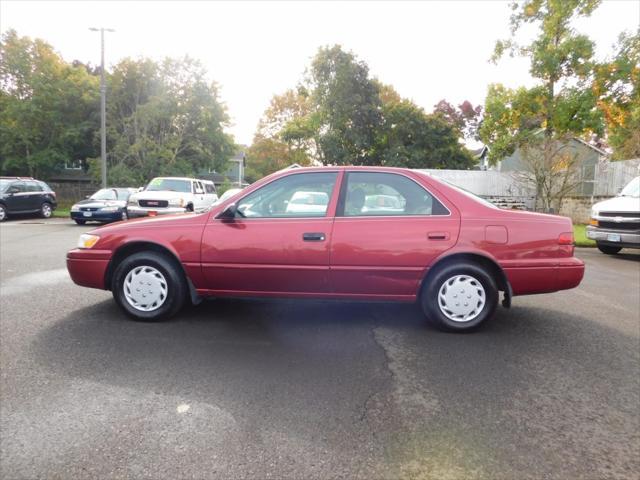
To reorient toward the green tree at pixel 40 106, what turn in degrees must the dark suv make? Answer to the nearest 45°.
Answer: approximately 135° to its right

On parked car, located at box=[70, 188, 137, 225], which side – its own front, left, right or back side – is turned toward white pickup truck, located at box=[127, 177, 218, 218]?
left

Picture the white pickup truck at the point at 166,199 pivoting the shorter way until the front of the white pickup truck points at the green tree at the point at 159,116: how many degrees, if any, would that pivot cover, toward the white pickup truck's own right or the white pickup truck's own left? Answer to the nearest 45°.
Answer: approximately 135° to the white pickup truck's own right

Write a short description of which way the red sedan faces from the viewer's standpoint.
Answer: facing to the left of the viewer

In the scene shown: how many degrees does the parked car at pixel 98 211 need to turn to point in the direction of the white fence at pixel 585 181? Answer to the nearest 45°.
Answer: approximately 135° to its left

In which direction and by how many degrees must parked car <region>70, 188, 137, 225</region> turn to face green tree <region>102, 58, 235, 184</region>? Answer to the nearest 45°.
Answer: approximately 135° to its right

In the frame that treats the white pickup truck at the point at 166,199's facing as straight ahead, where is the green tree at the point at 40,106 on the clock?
The green tree is roughly at 4 o'clock from the white pickup truck.

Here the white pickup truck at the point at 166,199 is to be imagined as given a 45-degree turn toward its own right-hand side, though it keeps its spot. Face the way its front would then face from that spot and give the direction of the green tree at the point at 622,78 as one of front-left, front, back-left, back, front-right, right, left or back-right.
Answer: back

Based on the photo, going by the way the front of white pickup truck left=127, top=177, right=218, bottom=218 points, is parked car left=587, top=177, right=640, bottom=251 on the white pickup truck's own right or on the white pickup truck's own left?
on the white pickup truck's own left

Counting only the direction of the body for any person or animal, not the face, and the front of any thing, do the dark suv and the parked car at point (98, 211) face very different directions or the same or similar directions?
same or similar directions

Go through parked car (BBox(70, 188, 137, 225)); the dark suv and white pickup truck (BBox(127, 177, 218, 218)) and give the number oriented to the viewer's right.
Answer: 0

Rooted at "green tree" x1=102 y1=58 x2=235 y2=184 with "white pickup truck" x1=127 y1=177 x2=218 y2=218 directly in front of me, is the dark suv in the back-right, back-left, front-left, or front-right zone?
front-right

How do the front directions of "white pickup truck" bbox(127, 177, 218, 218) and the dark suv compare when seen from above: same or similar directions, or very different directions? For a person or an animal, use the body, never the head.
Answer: same or similar directions

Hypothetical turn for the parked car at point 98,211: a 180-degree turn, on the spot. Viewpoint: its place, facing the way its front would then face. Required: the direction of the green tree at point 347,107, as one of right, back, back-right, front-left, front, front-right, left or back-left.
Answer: front

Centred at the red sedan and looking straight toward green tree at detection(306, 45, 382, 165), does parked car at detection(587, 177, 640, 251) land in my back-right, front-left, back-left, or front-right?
front-right

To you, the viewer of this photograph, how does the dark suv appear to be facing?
facing the viewer and to the left of the viewer

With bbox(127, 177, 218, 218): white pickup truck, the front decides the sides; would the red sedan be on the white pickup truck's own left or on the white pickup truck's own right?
on the white pickup truck's own left
